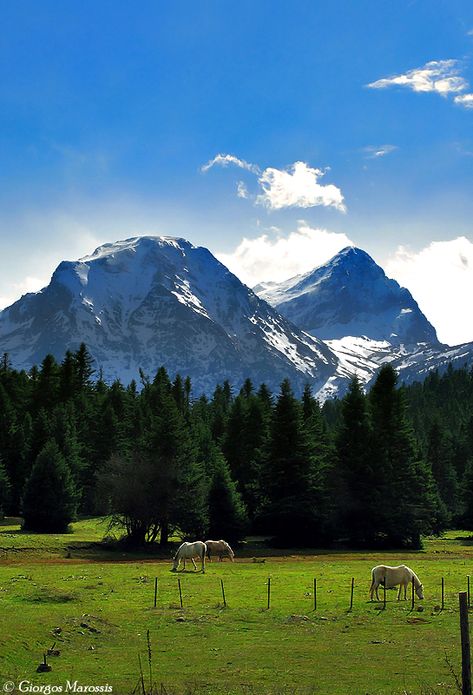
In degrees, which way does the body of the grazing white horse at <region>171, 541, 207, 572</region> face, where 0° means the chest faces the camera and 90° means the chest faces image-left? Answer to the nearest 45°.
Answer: approximately 90°
